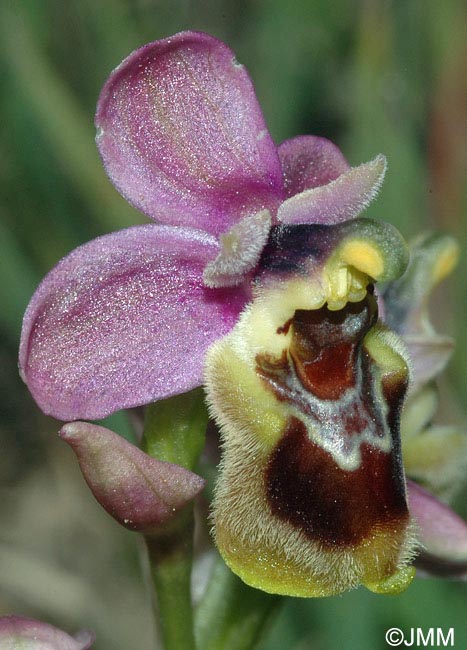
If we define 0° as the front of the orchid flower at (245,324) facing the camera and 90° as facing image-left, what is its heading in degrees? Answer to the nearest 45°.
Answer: approximately 315°
